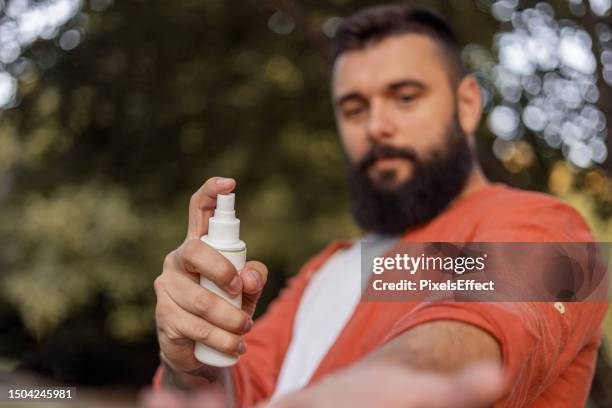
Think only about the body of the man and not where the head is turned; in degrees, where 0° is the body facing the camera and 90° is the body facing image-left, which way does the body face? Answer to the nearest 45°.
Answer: approximately 45°
